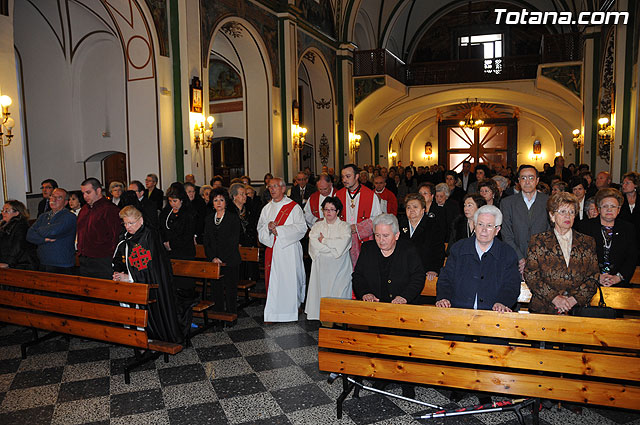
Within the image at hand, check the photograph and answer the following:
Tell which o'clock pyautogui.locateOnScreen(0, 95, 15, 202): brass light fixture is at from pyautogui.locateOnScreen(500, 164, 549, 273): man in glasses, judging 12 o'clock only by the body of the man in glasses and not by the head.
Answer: The brass light fixture is roughly at 3 o'clock from the man in glasses.

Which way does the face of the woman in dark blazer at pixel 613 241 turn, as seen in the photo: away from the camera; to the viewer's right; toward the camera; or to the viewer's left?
toward the camera

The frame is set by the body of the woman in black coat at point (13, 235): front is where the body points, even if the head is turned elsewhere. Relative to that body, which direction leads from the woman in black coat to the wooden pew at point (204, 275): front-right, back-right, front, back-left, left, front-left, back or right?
left

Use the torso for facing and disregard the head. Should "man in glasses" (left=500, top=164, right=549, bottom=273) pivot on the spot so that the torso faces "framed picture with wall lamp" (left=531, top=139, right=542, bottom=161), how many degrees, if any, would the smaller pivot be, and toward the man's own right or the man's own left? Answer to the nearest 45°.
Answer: approximately 180°

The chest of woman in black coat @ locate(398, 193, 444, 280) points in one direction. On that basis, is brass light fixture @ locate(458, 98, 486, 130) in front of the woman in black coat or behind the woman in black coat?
behind

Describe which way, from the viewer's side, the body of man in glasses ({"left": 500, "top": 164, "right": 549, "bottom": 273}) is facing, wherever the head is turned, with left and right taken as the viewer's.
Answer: facing the viewer

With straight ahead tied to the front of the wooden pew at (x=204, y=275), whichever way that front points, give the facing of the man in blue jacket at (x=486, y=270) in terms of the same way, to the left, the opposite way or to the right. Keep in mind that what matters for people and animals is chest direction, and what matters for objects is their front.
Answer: the same way

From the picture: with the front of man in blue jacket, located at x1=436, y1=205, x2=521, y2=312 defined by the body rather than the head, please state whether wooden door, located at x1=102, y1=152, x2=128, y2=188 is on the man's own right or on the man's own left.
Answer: on the man's own right

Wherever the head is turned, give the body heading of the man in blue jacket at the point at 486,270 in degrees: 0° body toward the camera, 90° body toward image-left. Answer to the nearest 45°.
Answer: approximately 0°

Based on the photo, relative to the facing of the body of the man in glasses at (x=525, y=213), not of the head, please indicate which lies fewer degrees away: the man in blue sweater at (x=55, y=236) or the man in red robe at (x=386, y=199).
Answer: the man in blue sweater

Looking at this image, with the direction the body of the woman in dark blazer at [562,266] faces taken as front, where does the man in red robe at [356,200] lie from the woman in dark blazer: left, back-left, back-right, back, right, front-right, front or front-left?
back-right

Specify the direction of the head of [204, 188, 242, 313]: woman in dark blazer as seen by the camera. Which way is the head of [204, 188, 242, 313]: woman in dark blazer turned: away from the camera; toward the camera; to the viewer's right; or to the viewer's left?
toward the camera

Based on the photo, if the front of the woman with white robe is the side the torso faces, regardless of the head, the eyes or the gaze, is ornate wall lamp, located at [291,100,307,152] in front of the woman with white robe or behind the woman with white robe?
behind

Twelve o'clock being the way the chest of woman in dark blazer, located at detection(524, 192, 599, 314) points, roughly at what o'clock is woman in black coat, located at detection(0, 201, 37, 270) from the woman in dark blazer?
The woman in black coat is roughly at 3 o'clock from the woman in dark blazer.
